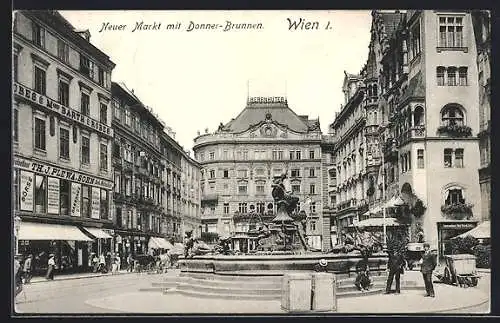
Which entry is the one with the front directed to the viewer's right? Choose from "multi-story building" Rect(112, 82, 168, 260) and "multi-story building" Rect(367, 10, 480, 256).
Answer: "multi-story building" Rect(112, 82, 168, 260)

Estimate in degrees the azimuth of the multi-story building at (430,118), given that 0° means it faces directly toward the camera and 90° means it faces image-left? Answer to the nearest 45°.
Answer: approximately 45°

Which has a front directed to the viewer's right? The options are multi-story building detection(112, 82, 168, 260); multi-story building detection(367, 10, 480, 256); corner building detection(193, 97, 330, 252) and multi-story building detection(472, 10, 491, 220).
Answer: multi-story building detection(112, 82, 168, 260)

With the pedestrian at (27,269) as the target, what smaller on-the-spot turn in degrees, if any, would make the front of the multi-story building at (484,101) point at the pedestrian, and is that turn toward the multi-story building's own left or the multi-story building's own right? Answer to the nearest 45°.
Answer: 0° — it already faces them

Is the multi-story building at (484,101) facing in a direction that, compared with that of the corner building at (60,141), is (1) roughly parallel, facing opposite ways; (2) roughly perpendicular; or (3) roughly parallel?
roughly parallel, facing opposite ways

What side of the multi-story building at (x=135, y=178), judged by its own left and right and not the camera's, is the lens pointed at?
right

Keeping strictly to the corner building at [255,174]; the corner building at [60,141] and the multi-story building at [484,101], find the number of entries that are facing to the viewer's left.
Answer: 1

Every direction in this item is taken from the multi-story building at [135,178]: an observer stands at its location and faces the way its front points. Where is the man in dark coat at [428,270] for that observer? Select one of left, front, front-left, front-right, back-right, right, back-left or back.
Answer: front-right

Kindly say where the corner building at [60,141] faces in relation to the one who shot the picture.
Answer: facing the viewer and to the right of the viewer

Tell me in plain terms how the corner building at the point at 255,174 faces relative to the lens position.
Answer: facing the viewer

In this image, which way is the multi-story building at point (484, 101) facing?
to the viewer's left

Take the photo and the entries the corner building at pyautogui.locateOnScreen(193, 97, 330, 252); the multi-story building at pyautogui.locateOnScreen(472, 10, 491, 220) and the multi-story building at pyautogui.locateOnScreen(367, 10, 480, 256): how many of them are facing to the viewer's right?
0

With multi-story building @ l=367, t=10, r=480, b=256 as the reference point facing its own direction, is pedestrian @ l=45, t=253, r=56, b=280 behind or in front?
in front

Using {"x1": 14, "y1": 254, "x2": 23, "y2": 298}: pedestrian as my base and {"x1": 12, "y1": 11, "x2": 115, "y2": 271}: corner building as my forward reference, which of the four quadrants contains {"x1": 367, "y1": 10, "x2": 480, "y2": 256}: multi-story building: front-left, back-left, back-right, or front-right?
front-right

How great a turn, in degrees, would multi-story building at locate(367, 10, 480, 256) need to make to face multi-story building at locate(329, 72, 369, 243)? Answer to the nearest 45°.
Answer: approximately 90° to its right

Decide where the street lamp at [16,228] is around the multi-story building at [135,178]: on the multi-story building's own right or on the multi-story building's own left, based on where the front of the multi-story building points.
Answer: on the multi-story building's own right
